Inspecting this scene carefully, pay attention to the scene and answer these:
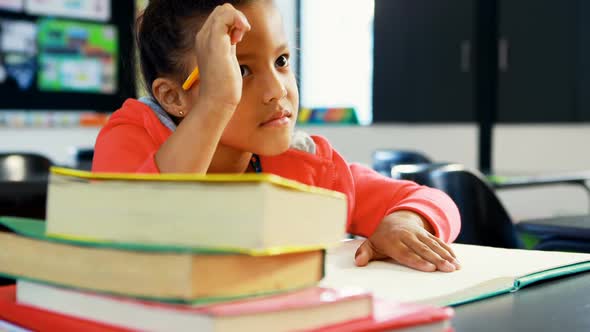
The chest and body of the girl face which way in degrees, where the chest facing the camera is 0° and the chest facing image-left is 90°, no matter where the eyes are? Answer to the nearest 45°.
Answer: approximately 315°

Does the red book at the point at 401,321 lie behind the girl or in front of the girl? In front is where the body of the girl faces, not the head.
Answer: in front

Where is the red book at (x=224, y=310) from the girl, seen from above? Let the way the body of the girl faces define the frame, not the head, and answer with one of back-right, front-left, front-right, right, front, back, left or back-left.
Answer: front-right

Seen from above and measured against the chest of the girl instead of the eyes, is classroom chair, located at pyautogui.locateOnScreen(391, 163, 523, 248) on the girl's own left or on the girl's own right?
on the girl's own left

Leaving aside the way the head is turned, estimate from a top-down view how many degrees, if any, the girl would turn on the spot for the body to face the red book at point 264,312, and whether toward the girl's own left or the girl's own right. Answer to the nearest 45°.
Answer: approximately 45° to the girl's own right

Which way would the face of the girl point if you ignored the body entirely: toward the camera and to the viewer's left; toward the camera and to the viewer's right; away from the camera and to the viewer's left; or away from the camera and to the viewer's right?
toward the camera and to the viewer's right
